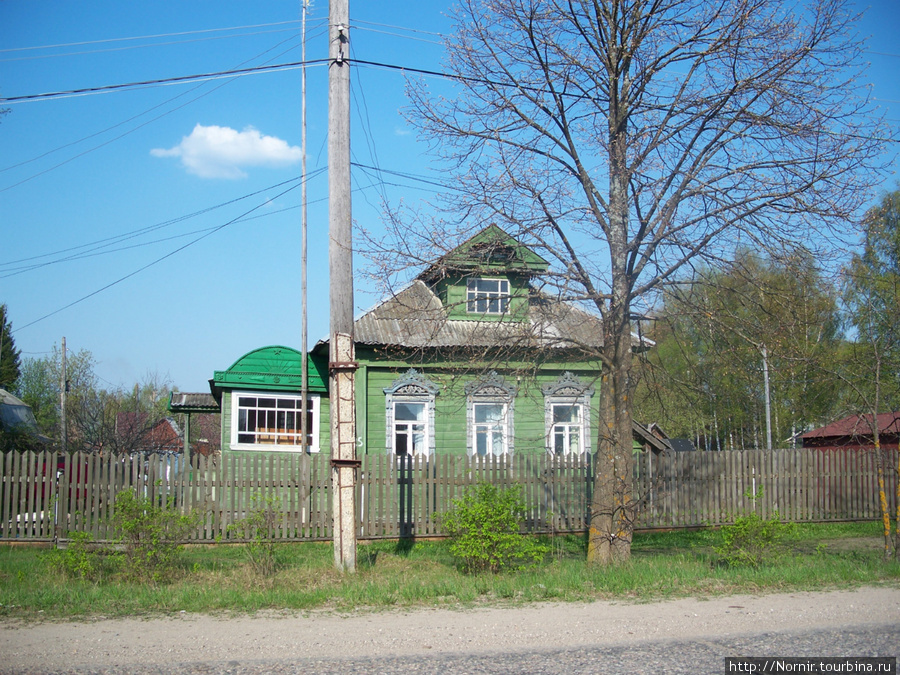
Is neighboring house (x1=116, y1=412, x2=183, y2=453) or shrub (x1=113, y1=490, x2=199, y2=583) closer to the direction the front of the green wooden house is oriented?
the shrub

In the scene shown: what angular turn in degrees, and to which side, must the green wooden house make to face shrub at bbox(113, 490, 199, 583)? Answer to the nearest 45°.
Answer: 0° — it already faces it

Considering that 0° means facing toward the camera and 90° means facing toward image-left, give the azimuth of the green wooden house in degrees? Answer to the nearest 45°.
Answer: approximately 0°

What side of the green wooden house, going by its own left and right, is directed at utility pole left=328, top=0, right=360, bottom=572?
front

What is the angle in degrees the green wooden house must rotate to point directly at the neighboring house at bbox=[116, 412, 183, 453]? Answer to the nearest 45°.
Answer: approximately 135° to its right

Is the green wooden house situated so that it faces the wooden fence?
yes

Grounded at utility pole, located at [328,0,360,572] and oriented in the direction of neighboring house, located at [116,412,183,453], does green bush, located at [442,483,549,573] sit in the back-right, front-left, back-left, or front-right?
back-right
